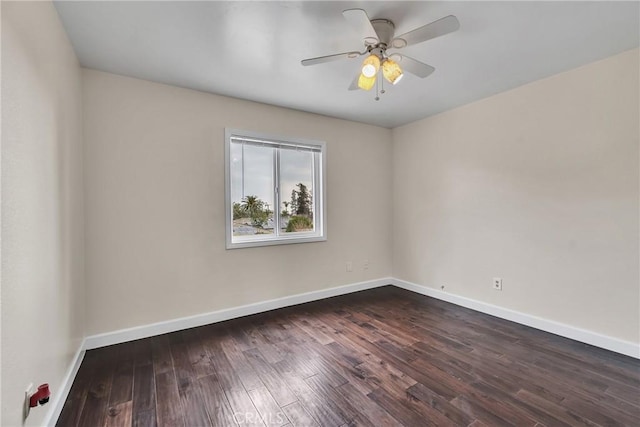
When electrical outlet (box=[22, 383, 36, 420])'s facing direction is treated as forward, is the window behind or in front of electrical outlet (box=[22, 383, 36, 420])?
in front

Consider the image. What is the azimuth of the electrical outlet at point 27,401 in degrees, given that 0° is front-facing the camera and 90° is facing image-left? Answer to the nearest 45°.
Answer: approximately 270°

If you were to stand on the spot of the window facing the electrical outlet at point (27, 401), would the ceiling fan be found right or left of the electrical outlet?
left
